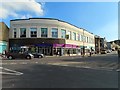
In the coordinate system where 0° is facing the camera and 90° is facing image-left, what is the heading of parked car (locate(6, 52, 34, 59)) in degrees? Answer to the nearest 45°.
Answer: approximately 270°
